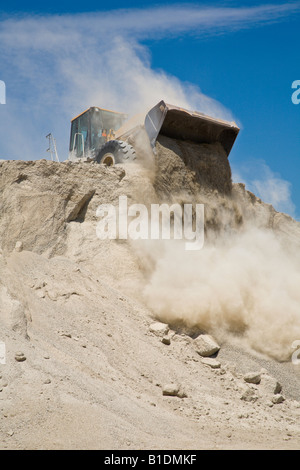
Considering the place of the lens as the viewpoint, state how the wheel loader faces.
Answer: facing the viewer and to the right of the viewer

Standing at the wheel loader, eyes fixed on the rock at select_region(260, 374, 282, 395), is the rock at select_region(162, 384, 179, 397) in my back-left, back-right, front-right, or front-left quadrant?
front-right

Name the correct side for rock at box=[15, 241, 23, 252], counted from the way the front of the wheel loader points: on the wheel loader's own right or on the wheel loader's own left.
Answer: on the wheel loader's own right

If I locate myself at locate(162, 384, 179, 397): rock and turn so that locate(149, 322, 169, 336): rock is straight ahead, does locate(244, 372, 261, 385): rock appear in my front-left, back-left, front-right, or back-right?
front-right

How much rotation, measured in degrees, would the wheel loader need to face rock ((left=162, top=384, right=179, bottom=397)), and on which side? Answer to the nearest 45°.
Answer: approximately 45° to its right

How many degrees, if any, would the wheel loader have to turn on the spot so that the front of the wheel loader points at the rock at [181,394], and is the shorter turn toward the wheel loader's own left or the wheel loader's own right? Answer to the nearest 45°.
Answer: approximately 45° to the wheel loader's own right

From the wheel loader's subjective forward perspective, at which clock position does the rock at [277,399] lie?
The rock is roughly at 1 o'clock from the wheel loader.
